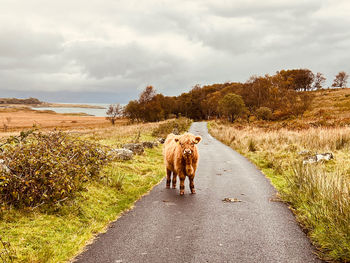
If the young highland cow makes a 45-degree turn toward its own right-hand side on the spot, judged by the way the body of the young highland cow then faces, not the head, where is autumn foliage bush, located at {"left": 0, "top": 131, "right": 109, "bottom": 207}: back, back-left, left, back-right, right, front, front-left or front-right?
front-right

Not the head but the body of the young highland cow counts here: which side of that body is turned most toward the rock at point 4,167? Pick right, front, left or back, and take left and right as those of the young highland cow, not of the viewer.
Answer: right

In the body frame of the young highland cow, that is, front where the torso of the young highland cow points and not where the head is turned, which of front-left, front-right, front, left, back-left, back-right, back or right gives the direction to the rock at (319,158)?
left

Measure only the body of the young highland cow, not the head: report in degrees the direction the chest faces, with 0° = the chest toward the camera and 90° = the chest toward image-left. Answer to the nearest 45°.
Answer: approximately 315°
